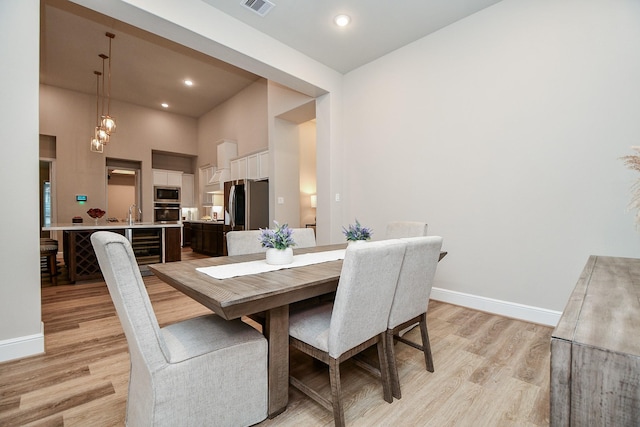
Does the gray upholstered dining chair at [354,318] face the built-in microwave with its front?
yes

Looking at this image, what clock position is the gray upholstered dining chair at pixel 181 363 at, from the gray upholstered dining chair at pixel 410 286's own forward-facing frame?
the gray upholstered dining chair at pixel 181 363 is roughly at 9 o'clock from the gray upholstered dining chair at pixel 410 286.

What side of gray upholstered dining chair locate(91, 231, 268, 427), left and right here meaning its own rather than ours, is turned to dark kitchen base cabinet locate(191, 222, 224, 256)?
left

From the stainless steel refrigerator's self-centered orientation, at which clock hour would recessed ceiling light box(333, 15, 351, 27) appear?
The recessed ceiling light is roughly at 10 o'clock from the stainless steel refrigerator.

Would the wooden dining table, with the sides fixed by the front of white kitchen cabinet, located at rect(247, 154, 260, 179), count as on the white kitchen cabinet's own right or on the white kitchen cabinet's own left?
on the white kitchen cabinet's own left

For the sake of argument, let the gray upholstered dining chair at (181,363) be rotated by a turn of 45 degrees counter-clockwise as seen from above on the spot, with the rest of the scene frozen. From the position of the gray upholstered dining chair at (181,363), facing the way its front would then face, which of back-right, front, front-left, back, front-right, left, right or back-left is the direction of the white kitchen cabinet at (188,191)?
front-left

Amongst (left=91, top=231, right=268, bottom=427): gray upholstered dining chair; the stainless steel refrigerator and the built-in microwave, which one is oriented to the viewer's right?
the gray upholstered dining chair

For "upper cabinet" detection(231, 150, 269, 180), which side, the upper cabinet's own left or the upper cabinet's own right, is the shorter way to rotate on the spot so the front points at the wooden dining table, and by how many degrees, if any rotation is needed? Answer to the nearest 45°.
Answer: approximately 45° to the upper cabinet's own left

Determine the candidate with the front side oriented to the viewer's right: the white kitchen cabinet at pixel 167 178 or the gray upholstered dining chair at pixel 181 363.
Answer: the gray upholstered dining chair
